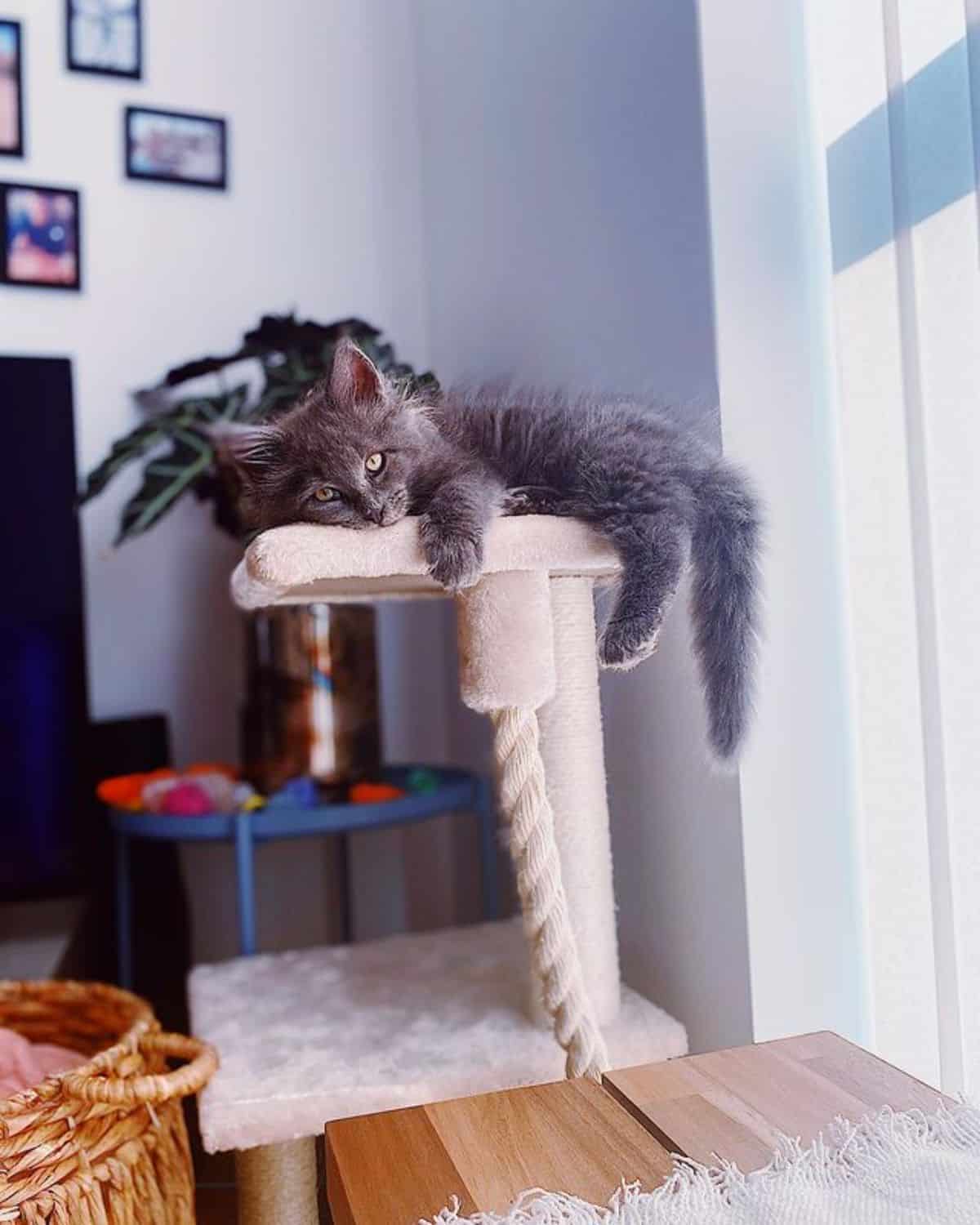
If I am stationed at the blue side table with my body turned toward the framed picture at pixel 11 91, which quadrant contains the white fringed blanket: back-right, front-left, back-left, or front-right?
back-left

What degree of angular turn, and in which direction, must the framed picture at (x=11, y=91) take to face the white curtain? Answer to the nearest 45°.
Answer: approximately 45° to its left

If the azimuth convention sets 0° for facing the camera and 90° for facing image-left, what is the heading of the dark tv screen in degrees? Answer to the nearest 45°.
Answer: approximately 0°

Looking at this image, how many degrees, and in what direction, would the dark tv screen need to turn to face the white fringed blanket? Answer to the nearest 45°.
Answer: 0° — it already faces it

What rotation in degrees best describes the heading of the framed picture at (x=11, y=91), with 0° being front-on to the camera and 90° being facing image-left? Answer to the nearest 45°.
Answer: approximately 0°
